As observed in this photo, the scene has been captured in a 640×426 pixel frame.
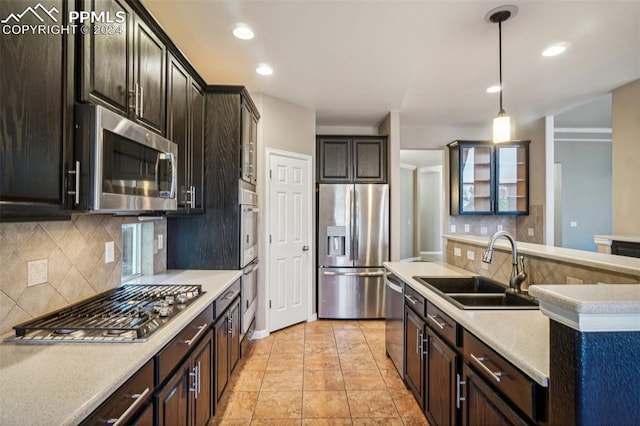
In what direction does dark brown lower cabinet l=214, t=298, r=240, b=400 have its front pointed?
to the viewer's right

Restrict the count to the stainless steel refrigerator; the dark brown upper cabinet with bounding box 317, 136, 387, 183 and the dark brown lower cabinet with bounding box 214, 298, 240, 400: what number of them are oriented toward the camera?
2

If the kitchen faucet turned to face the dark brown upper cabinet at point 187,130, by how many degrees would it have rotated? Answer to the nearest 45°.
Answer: approximately 45° to its right

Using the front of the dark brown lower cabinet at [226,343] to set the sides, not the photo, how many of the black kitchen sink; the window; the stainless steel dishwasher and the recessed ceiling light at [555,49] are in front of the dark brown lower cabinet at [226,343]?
3

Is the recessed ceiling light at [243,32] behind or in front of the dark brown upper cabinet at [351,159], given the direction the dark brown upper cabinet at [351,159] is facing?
in front

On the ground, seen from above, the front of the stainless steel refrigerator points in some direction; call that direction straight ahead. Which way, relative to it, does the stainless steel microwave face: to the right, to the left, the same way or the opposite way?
to the left

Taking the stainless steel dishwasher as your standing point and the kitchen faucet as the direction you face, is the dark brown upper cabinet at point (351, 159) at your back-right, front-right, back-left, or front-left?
back-left

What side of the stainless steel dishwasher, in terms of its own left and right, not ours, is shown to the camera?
left

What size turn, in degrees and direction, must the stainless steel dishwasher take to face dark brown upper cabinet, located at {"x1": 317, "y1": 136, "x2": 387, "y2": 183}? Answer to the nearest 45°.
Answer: approximately 90° to its right

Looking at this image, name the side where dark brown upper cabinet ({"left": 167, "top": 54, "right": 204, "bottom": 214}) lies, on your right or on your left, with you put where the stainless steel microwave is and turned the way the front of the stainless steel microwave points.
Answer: on your left

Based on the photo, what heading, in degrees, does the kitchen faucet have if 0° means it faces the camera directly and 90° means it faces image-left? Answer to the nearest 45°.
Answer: approximately 45°

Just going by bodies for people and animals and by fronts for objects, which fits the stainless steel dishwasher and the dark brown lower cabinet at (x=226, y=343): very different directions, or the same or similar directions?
very different directions

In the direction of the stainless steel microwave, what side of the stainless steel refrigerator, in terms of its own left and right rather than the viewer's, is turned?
front

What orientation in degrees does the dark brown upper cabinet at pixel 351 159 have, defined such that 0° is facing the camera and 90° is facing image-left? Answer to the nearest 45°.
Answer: approximately 0°

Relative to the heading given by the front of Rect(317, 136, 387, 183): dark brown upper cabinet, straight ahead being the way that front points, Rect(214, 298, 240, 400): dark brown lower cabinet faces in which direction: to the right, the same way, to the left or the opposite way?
to the left
